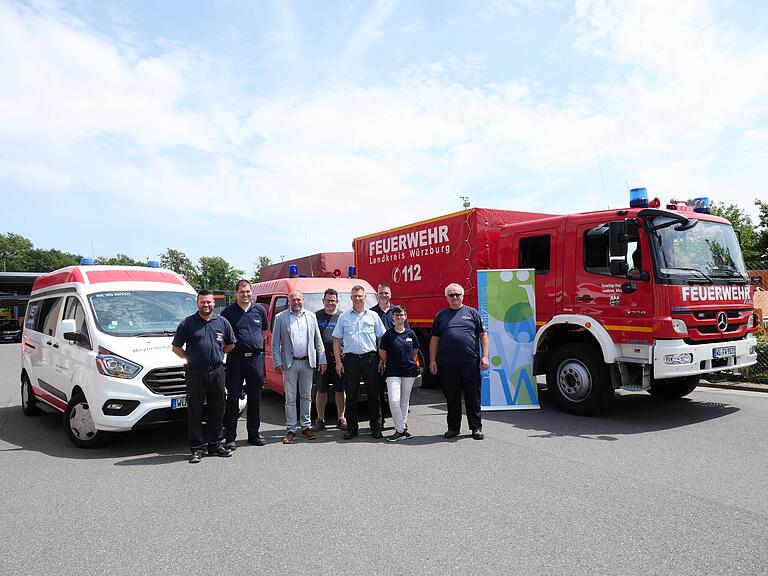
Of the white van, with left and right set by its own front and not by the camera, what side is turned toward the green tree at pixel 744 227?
left

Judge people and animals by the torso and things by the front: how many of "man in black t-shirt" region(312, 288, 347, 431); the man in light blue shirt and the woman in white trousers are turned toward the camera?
3

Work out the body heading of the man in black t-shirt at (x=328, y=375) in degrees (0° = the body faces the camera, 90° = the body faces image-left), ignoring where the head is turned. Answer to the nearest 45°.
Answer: approximately 0°

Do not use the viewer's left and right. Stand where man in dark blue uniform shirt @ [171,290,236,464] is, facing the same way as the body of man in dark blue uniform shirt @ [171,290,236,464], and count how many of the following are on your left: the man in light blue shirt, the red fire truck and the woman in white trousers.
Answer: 3

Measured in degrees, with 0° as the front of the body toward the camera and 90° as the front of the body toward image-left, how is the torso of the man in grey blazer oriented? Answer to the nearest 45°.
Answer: approximately 0°

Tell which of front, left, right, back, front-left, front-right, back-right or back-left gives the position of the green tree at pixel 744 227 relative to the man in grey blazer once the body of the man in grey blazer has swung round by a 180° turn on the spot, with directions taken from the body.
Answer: front-right

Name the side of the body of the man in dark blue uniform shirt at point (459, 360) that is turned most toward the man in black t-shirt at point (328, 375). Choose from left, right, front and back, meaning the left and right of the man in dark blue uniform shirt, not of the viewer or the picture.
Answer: right

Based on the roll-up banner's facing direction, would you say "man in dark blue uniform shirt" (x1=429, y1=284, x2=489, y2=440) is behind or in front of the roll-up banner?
in front

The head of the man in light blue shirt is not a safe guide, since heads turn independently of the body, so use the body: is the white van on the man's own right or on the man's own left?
on the man's own right
